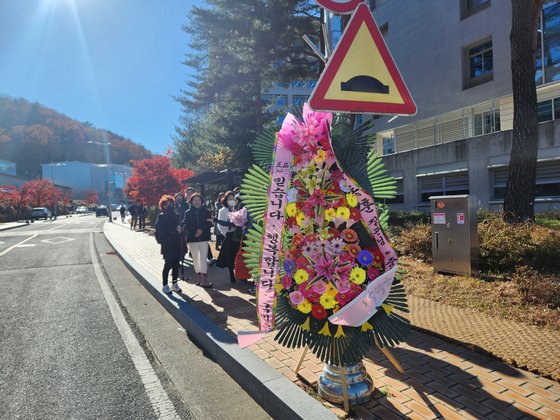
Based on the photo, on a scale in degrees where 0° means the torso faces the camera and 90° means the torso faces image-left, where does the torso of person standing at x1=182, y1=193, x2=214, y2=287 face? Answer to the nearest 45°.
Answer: approximately 0°

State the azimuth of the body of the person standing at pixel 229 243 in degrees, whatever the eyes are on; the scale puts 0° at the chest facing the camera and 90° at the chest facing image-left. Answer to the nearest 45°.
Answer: approximately 315°

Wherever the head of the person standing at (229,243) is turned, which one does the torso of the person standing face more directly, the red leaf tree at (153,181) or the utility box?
the utility box

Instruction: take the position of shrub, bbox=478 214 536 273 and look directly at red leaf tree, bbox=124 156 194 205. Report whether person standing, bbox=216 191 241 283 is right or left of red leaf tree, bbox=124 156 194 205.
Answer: left

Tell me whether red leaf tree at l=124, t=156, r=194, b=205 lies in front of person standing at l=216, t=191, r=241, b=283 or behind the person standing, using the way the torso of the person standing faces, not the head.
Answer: behind

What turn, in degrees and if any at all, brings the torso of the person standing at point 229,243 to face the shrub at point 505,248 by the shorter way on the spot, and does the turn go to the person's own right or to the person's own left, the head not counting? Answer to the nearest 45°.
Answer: approximately 45° to the person's own left

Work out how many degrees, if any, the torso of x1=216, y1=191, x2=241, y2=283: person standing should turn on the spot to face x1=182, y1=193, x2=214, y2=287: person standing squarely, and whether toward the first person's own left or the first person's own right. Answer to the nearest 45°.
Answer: approximately 135° to the first person's own right

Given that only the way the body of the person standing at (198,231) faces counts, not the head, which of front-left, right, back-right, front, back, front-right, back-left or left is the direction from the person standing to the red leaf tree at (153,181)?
back

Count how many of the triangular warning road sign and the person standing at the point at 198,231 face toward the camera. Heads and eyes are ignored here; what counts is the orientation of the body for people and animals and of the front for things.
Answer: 2

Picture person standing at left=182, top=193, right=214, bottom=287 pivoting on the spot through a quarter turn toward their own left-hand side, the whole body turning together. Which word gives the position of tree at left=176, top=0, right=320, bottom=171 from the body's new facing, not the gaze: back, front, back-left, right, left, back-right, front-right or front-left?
left

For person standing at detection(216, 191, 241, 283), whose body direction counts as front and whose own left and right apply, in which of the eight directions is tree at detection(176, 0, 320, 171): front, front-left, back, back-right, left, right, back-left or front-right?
back-left

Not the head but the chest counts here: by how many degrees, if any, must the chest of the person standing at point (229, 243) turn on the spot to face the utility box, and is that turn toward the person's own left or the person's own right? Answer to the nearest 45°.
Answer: approximately 45° to the person's own left

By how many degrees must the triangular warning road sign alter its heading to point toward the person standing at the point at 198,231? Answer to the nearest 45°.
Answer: approximately 135° to its right

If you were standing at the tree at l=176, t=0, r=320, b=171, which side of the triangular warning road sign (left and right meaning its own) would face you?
back
